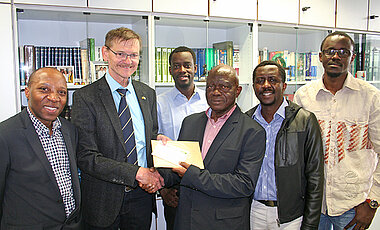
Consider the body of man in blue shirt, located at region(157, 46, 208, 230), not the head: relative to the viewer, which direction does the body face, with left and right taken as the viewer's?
facing the viewer

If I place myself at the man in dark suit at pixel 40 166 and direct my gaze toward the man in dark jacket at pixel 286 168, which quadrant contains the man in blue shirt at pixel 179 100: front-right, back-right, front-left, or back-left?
front-left

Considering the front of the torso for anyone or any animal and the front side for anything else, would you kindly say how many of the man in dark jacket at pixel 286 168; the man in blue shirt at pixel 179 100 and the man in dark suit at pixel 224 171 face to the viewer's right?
0

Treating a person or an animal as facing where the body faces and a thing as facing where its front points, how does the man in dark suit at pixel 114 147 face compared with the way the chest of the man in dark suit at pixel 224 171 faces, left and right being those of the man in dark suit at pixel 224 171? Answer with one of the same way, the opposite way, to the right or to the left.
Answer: to the left

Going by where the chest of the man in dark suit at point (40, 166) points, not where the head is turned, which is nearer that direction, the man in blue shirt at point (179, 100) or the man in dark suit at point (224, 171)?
the man in dark suit

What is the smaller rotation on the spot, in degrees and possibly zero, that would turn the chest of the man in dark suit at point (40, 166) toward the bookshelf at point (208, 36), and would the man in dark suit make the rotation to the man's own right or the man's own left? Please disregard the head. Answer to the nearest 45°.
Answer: approximately 90° to the man's own left

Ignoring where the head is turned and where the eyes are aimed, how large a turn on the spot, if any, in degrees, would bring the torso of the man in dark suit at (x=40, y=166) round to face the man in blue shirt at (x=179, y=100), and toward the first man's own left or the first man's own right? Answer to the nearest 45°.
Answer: approximately 90° to the first man's own left

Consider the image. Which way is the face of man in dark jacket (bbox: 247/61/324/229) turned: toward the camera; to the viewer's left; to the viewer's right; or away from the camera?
toward the camera

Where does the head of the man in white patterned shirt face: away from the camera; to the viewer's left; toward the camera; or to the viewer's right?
toward the camera

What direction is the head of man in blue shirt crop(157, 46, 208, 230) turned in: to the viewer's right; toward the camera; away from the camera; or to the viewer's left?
toward the camera

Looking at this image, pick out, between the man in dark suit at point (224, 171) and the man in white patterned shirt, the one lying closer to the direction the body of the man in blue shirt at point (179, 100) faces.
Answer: the man in dark suit

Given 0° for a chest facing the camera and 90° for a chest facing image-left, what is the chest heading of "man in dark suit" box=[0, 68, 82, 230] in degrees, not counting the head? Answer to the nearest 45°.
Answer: approximately 315°

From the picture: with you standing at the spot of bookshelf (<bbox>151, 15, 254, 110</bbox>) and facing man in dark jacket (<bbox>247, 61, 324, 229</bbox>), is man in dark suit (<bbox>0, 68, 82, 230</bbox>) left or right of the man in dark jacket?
right

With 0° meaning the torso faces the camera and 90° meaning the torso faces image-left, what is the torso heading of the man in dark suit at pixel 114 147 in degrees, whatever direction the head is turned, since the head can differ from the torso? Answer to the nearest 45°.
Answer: approximately 315°
